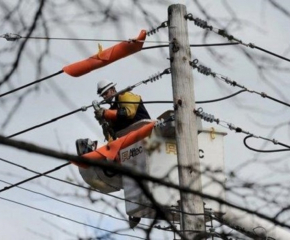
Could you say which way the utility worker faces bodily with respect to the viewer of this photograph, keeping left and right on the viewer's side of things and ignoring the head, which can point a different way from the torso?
facing to the left of the viewer

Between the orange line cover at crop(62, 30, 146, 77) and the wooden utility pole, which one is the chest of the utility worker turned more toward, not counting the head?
the orange line cover
